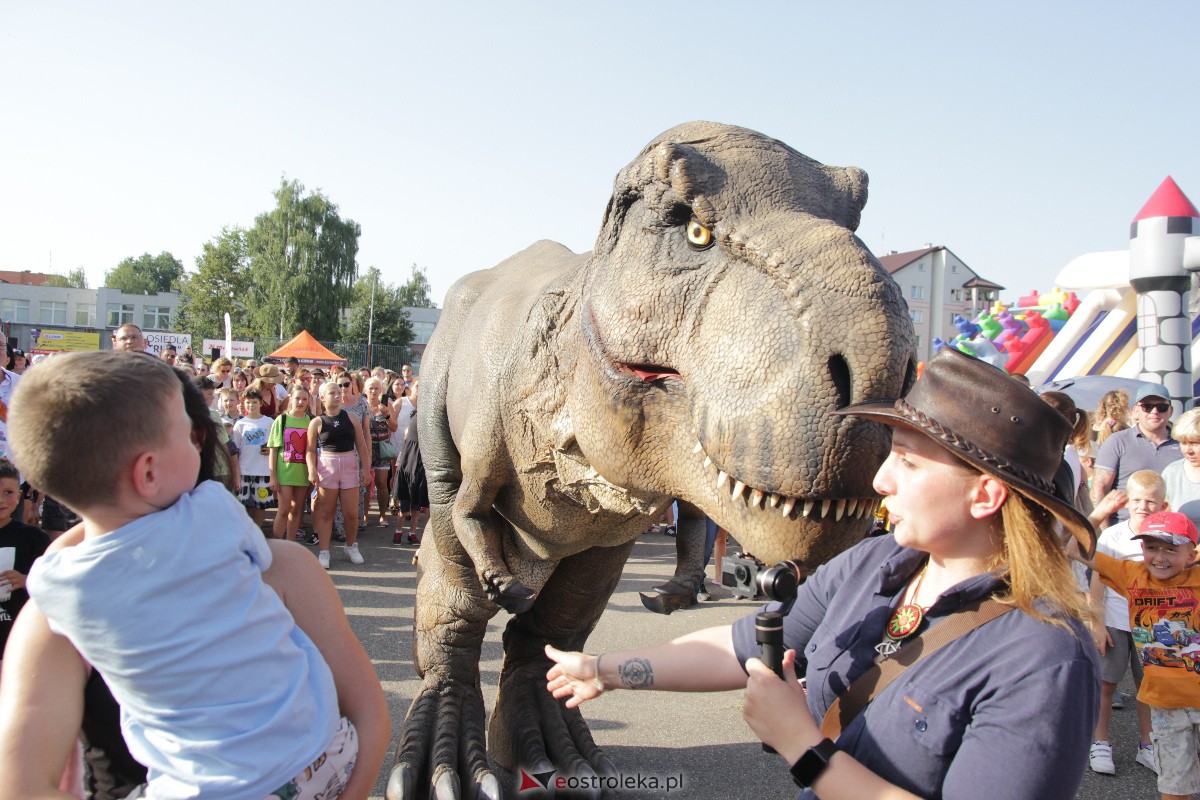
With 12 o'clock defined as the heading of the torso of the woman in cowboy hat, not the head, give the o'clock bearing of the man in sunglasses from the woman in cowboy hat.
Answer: The man in sunglasses is roughly at 5 o'clock from the woman in cowboy hat.

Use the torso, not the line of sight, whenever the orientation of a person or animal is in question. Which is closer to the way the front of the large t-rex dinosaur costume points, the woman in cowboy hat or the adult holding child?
the woman in cowboy hat

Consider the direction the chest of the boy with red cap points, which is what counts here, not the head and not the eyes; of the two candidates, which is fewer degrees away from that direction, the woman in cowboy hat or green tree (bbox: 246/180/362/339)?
the woman in cowboy hat

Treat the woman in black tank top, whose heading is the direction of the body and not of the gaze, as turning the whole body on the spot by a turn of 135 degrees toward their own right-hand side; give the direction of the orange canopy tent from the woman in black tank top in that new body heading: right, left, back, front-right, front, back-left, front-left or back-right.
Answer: front-right

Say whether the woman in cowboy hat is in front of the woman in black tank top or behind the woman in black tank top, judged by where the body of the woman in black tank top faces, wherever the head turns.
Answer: in front

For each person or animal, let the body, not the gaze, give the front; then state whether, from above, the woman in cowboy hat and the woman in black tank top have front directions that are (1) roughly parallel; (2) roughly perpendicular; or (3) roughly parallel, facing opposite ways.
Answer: roughly perpendicular

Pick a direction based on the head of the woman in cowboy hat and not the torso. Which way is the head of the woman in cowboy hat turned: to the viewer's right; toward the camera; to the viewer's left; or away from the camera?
to the viewer's left

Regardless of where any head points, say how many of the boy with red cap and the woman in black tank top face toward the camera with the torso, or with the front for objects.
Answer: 2

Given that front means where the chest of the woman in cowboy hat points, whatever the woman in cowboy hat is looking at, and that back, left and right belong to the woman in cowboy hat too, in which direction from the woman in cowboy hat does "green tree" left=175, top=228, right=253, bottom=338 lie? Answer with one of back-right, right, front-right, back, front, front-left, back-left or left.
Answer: right

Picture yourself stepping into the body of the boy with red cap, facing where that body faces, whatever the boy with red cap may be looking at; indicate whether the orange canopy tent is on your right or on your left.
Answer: on your right
